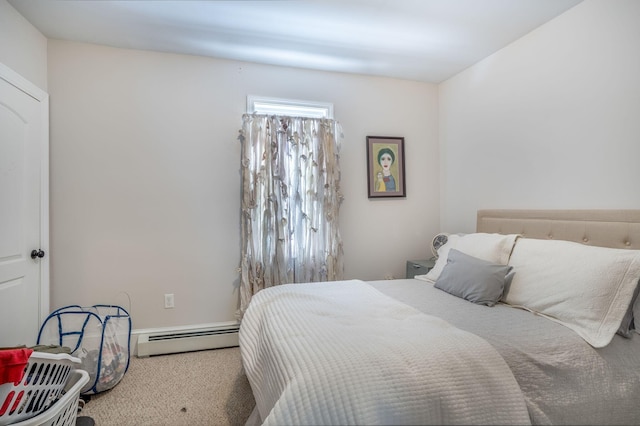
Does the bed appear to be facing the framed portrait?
no

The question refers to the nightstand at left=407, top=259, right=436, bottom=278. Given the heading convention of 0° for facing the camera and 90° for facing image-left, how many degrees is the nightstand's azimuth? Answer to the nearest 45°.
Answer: approximately 45°

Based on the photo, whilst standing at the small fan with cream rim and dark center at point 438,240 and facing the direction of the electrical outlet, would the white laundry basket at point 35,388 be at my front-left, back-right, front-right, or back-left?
front-left

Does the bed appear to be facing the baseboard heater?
no

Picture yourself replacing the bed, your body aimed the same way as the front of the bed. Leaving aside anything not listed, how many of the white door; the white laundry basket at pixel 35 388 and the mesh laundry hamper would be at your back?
0

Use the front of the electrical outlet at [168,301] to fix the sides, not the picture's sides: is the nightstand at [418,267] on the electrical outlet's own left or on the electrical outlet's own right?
on the electrical outlet's own left

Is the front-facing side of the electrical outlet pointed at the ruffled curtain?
no

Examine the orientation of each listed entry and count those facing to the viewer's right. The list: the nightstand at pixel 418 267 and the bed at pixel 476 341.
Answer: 0

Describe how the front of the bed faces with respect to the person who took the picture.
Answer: facing the viewer and to the left of the viewer

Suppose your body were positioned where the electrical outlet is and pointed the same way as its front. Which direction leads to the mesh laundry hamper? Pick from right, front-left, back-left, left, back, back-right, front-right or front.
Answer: front-right

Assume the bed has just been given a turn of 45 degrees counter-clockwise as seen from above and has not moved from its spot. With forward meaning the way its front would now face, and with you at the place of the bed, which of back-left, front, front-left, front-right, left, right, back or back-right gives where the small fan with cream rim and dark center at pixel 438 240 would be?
back

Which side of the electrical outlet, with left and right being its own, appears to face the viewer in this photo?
front

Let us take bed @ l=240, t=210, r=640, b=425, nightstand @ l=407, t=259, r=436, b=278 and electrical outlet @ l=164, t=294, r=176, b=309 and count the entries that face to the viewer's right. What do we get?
0

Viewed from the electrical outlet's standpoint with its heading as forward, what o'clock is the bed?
The bed is roughly at 11 o'clock from the electrical outlet.

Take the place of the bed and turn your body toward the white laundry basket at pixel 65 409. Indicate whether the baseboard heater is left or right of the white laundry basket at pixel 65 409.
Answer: right

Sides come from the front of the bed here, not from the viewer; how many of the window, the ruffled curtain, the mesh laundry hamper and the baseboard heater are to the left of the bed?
0

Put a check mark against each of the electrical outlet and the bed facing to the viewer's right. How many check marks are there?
0

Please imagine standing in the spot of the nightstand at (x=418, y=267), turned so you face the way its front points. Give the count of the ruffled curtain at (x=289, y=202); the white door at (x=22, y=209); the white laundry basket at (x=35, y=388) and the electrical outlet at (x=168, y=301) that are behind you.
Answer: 0

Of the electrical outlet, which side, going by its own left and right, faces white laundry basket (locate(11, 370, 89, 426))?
front
